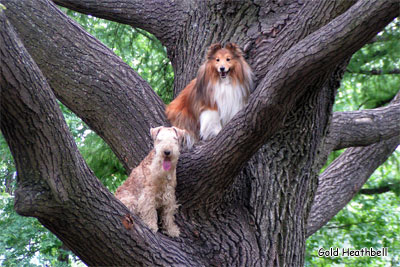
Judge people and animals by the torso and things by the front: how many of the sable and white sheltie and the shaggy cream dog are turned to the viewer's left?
0

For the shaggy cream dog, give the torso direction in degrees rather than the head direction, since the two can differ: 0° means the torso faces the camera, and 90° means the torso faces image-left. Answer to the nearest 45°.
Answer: approximately 315°

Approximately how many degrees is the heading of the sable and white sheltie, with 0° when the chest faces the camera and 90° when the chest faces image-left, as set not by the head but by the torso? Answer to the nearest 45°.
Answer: approximately 315°
